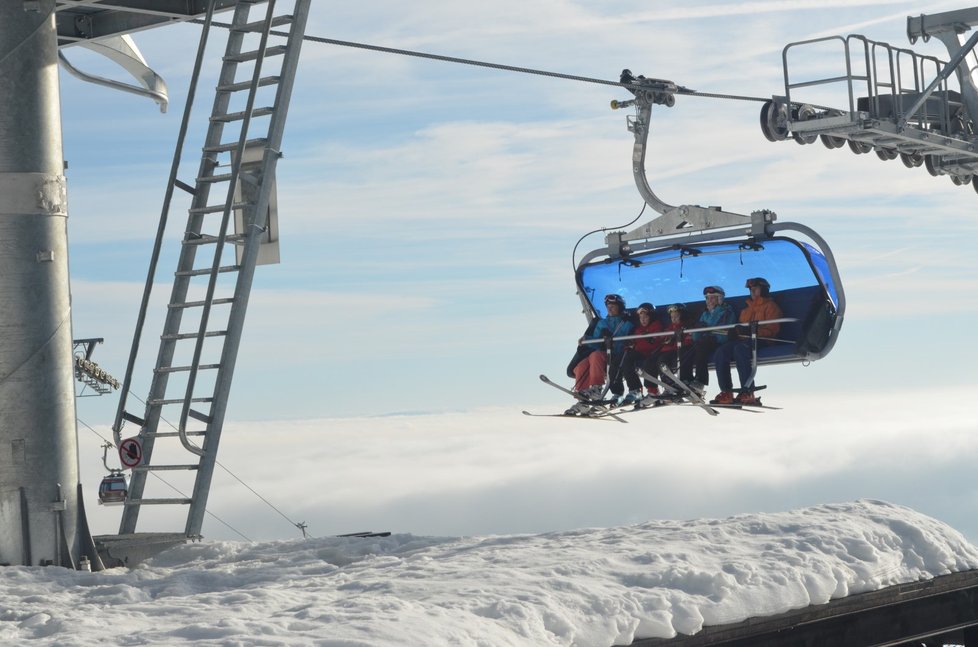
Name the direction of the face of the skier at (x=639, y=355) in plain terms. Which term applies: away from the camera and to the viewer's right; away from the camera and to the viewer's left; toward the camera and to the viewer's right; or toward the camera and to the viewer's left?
toward the camera and to the viewer's left

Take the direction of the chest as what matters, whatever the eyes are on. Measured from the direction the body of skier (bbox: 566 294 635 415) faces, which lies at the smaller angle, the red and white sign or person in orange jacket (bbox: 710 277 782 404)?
the red and white sign

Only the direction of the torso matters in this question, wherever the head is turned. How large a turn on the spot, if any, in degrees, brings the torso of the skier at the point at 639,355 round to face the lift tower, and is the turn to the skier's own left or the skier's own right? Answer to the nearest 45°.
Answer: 0° — they already face it

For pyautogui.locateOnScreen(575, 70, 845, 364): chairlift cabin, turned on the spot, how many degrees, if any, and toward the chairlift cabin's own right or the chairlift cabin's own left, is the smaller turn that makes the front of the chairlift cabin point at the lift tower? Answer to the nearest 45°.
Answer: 0° — it already faces it

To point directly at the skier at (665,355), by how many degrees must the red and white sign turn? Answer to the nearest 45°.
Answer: approximately 90° to its left

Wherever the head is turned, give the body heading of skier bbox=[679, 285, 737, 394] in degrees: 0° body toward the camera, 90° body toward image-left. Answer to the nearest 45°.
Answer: approximately 45°

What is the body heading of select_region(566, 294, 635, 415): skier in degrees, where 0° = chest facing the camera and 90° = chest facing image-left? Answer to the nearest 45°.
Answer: approximately 45°

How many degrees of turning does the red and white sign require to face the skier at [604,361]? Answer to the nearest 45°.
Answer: approximately 90° to its left
